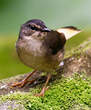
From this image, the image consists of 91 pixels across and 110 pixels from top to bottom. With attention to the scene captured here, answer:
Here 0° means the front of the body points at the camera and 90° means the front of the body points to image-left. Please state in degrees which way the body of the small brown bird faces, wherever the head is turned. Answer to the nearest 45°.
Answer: approximately 45°
